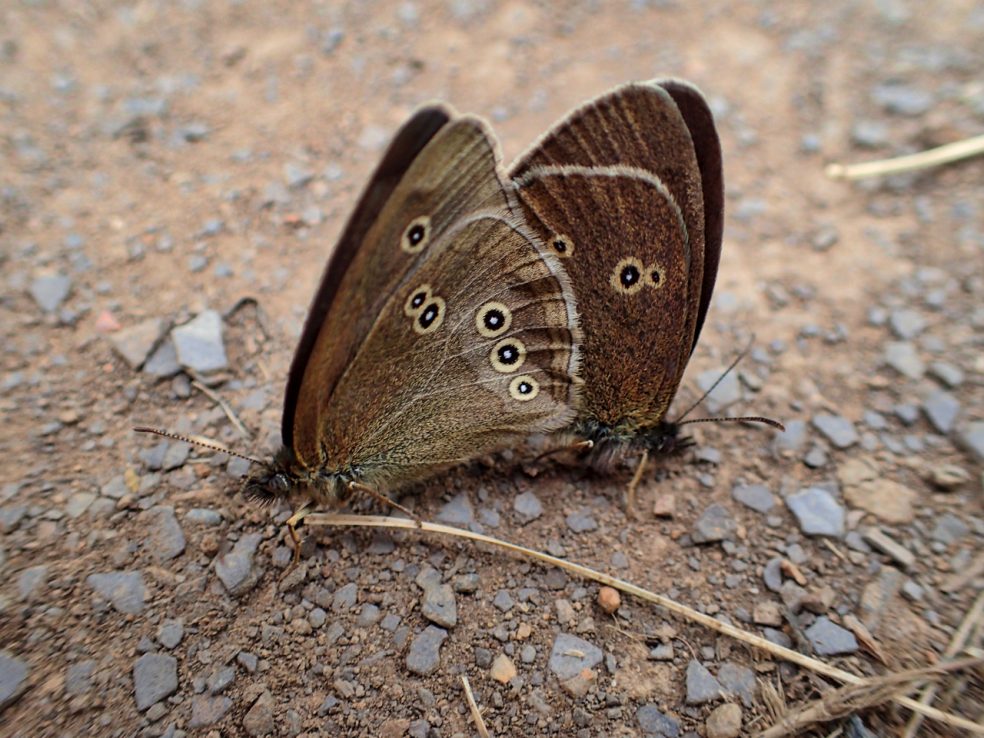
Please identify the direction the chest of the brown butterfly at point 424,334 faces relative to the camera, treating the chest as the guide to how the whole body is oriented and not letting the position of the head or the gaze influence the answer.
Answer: to the viewer's left

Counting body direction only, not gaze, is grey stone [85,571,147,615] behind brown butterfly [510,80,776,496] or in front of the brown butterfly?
behind

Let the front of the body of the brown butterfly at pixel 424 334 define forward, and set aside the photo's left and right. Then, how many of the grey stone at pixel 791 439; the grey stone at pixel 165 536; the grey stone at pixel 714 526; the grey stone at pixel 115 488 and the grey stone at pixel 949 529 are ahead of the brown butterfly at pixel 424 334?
2

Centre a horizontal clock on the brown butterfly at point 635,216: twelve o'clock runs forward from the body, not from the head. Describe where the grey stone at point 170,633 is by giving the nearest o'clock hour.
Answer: The grey stone is roughly at 5 o'clock from the brown butterfly.

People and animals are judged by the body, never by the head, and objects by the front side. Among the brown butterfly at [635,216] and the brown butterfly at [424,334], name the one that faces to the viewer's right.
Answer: the brown butterfly at [635,216]

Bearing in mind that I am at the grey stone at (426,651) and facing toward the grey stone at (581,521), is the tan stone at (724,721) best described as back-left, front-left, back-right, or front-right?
front-right

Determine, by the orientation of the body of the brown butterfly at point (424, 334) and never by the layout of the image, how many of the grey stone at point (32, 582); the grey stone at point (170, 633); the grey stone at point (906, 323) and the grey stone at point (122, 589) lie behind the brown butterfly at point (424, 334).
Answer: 1

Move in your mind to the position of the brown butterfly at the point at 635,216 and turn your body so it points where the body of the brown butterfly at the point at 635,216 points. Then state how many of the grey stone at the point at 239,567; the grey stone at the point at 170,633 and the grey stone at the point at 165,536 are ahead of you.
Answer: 0

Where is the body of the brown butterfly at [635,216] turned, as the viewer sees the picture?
to the viewer's right

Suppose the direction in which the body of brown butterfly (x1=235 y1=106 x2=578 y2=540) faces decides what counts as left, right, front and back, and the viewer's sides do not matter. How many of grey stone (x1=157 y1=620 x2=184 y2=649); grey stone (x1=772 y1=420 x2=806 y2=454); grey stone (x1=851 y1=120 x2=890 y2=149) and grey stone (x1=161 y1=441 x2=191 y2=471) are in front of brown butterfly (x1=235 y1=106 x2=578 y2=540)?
2

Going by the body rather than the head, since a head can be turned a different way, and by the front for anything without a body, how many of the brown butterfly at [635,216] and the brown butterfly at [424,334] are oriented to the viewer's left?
1

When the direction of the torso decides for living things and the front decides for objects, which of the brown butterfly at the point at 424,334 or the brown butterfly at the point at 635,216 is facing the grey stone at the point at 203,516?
the brown butterfly at the point at 424,334

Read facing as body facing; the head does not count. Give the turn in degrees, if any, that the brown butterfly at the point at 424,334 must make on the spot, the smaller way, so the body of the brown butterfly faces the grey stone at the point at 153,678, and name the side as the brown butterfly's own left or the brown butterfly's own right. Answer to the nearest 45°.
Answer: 0° — it already faces it

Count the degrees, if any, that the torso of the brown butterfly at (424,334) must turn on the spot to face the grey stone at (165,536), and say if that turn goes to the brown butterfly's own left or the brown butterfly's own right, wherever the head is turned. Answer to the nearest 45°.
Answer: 0° — it already faces it

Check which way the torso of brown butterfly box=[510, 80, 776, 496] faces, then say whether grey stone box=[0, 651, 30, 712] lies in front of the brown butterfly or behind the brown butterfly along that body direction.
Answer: behind
